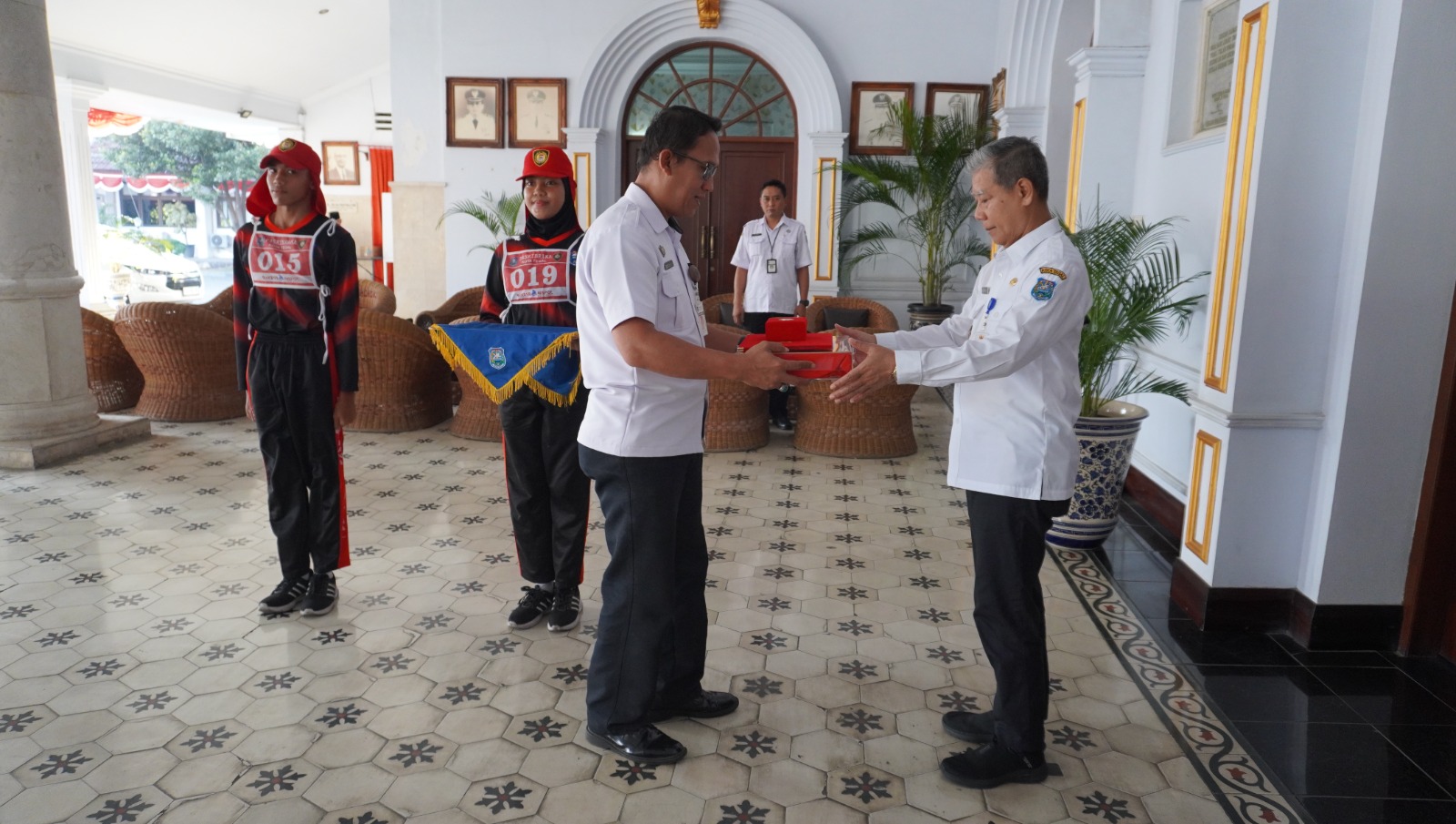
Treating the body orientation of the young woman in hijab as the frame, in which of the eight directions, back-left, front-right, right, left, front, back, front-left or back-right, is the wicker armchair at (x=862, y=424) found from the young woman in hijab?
back-left

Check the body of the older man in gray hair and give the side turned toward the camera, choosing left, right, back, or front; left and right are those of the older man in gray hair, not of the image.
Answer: left

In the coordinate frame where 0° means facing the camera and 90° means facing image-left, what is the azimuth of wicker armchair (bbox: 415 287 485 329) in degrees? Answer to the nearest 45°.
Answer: approximately 90°

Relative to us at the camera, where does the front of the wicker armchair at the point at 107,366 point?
facing away from the viewer and to the right of the viewer

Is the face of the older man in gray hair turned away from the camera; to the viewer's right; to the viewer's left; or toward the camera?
to the viewer's left

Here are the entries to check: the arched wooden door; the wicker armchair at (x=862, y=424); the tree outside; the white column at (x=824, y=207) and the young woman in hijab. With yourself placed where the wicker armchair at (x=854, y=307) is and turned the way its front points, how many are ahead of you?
2

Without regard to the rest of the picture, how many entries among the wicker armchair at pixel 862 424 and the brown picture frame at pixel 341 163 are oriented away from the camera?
1

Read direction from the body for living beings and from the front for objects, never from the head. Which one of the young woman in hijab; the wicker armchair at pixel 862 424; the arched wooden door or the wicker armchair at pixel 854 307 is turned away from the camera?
the wicker armchair at pixel 862 424

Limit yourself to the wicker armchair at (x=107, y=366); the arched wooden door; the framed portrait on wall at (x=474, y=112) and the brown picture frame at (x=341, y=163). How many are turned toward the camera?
3
